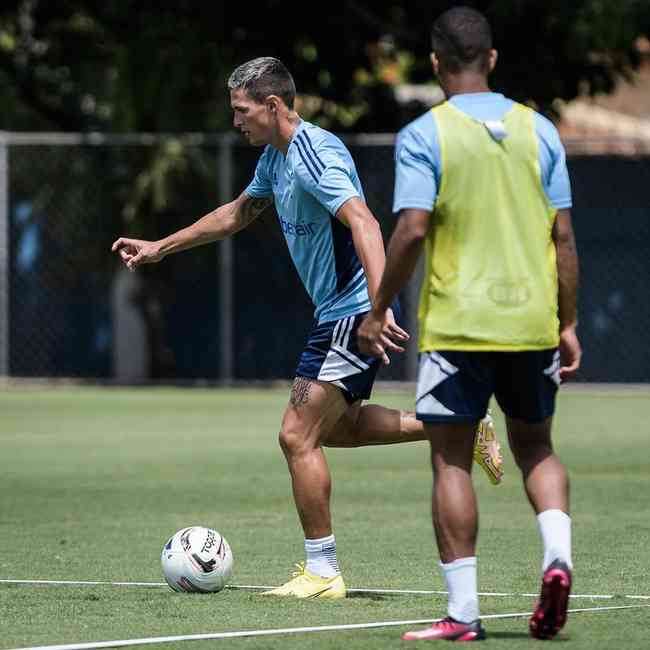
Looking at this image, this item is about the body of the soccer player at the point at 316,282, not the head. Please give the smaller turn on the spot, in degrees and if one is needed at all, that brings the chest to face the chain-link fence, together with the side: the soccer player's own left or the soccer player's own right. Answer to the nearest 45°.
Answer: approximately 90° to the soccer player's own right

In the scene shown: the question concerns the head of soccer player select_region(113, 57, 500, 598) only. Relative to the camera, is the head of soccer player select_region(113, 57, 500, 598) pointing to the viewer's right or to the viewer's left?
to the viewer's left

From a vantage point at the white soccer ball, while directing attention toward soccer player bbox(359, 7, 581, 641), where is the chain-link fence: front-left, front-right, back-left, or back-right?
back-left

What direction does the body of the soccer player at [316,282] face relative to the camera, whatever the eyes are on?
to the viewer's left

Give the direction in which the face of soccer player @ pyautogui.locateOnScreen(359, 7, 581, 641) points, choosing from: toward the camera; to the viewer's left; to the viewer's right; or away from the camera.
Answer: away from the camera

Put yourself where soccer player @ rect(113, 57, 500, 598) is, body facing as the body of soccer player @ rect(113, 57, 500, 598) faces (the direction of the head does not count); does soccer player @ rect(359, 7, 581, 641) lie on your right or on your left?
on your left
